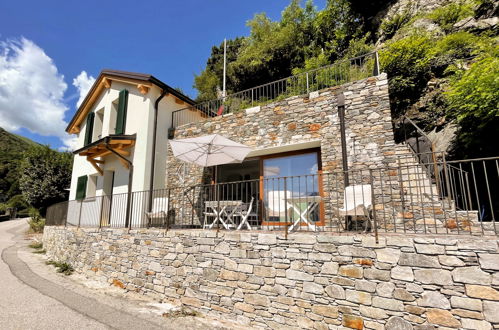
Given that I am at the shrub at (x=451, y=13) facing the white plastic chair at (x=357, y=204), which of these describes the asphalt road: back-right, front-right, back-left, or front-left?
front-right

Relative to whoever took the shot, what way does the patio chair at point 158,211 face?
facing the viewer and to the left of the viewer

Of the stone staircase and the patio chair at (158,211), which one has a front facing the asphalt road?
the patio chair

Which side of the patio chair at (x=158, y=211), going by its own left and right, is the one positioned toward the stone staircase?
left

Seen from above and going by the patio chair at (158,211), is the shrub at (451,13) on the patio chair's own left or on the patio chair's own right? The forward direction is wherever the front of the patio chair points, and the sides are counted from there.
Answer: on the patio chair's own left

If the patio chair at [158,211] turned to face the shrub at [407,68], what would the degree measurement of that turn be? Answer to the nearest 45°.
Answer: approximately 135° to its left
